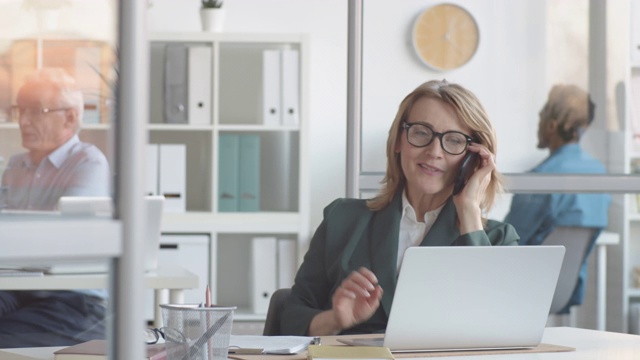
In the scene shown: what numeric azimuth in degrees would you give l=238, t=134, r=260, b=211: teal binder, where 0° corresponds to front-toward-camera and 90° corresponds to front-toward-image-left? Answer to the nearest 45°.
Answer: approximately 0°

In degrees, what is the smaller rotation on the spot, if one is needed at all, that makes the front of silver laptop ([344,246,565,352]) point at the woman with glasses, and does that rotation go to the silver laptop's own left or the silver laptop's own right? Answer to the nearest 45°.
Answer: approximately 45° to the silver laptop's own right

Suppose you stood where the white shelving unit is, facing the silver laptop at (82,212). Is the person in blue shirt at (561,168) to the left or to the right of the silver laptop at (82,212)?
left

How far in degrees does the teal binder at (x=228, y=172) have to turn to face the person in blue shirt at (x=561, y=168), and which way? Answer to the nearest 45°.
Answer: approximately 45° to its left

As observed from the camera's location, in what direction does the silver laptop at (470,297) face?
facing away from the viewer and to the left of the viewer
